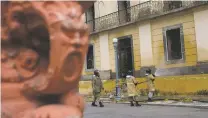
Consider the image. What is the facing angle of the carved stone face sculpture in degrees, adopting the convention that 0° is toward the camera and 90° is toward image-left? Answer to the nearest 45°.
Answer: approximately 315°
